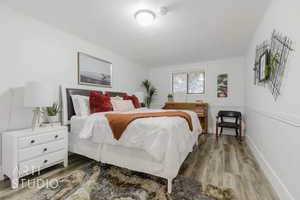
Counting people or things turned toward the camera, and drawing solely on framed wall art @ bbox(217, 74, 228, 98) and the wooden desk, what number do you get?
2

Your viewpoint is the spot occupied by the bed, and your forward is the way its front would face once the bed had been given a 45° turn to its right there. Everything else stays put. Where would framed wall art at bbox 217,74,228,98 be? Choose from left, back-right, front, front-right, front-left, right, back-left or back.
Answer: back-left

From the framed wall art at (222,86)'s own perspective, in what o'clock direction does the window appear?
The window is roughly at 3 o'clock from the framed wall art.

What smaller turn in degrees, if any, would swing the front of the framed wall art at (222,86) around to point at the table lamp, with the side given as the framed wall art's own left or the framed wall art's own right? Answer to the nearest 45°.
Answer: approximately 45° to the framed wall art's own right

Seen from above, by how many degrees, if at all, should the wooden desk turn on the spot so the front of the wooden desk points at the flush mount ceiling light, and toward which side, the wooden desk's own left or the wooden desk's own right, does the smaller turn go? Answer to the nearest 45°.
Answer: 0° — it already faces it

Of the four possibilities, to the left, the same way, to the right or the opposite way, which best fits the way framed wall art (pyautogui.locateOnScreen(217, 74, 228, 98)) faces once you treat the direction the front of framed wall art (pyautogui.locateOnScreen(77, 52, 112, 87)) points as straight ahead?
to the right

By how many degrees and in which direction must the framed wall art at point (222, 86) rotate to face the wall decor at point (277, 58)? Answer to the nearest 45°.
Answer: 0° — it already faces it

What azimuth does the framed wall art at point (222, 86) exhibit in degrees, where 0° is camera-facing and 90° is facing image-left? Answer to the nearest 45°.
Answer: approximately 0°

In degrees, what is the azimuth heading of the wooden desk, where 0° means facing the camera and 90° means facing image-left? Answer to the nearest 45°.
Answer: approximately 0°

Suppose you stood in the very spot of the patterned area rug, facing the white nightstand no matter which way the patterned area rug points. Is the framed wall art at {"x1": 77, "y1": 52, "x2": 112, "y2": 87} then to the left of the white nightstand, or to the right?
right

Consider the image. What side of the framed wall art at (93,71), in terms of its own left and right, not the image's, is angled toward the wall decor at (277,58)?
front

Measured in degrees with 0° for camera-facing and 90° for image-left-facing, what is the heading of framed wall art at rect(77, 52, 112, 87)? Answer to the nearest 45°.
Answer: approximately 315°

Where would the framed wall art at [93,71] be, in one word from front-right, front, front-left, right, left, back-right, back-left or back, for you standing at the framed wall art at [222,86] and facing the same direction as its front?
front-right

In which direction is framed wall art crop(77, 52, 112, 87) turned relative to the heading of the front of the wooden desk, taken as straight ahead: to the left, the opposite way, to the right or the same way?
to the left
